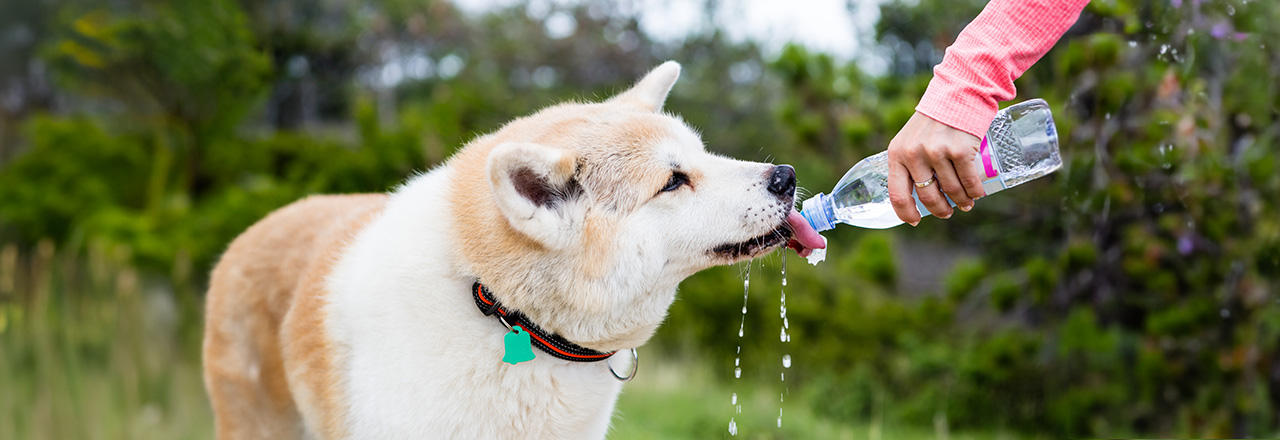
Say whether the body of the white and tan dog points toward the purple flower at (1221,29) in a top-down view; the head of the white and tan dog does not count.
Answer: no

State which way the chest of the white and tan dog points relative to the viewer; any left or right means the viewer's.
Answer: facing the viewer and to the right of the viewer
